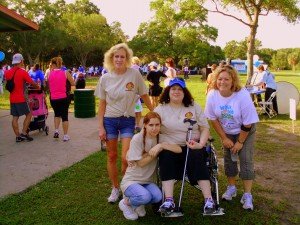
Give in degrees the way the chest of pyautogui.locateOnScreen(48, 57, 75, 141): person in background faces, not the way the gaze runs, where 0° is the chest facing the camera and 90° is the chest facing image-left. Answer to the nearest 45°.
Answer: approximately 180°

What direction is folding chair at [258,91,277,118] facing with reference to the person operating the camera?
facing to the left of the viewer

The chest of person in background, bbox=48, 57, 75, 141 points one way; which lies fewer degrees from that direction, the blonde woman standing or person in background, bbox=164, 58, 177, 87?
the person in background

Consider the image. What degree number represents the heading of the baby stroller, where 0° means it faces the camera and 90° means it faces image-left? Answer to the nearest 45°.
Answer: approximately 180°

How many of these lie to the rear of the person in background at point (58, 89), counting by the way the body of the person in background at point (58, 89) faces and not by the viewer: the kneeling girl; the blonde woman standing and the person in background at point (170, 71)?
2

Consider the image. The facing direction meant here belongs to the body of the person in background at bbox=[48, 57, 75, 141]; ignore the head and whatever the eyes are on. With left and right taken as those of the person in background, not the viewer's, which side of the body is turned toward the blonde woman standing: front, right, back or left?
back

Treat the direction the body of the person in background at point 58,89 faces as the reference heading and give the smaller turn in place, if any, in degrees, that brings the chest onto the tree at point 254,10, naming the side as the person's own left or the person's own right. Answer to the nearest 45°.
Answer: approximately 45° to the person's own right

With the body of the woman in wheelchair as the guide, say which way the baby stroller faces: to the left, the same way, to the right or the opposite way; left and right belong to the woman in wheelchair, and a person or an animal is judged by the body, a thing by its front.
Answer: the opposite way

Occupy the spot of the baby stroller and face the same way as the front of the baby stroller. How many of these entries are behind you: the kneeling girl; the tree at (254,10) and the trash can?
1

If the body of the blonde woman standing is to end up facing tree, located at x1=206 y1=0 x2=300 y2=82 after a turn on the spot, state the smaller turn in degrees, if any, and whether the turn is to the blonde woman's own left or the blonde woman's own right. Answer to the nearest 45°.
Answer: approximately 135° to the blonde woman's own left

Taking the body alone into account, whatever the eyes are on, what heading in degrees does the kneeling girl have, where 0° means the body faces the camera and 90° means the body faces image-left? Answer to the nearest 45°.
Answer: approximately 315°

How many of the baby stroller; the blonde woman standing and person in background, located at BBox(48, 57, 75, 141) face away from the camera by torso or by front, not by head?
2
